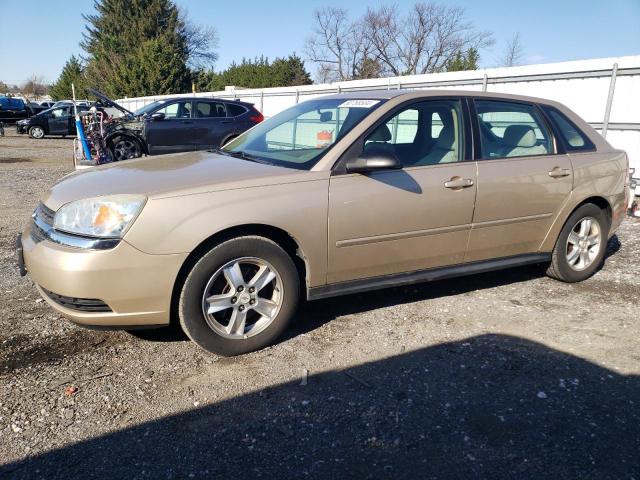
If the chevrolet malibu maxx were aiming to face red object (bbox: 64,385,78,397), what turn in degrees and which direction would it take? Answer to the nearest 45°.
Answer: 0° — it already faces it

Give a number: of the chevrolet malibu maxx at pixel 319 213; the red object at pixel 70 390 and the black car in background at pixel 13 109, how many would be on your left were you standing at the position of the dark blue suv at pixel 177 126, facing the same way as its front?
2

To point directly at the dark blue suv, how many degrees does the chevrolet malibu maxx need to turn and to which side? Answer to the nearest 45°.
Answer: approximately 135° to its right

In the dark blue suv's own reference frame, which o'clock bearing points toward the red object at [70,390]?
The red object is roughly at 9 o'clock from the dark blue suv.

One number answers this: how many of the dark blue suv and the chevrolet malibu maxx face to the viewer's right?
0

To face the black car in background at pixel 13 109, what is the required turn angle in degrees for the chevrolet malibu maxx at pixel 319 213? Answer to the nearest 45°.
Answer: approximately 90° to its right

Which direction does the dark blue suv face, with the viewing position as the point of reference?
facing to the left of the viewer

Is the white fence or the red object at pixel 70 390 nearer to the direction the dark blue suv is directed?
the red object

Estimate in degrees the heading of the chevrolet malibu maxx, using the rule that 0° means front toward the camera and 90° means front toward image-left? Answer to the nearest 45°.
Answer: approximately 45°
